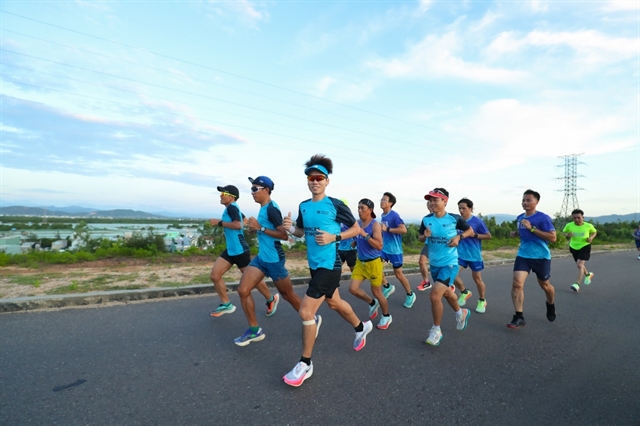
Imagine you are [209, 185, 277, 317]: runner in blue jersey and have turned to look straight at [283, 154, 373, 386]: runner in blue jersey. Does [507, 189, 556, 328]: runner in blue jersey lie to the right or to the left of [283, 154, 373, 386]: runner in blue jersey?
left

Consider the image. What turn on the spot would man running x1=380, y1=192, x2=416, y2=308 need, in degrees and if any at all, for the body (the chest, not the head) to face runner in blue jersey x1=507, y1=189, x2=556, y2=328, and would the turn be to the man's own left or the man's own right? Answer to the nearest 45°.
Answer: approximately 135° to the man's own left

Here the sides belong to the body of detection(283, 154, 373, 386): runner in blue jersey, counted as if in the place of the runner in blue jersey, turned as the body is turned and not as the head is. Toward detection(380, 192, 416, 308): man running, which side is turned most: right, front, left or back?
back

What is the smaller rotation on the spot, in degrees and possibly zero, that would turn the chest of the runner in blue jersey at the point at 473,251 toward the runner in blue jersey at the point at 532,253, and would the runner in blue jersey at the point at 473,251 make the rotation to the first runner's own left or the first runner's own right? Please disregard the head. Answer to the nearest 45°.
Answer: approximately 90° to the first runner's own left

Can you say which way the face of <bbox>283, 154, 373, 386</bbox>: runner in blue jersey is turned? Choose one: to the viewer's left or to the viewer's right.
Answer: to the viewer's left

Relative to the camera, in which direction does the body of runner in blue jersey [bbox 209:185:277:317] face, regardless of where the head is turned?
to the viewer's left

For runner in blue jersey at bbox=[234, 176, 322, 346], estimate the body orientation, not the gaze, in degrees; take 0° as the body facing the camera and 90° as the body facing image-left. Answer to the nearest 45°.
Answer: approximately 90°
